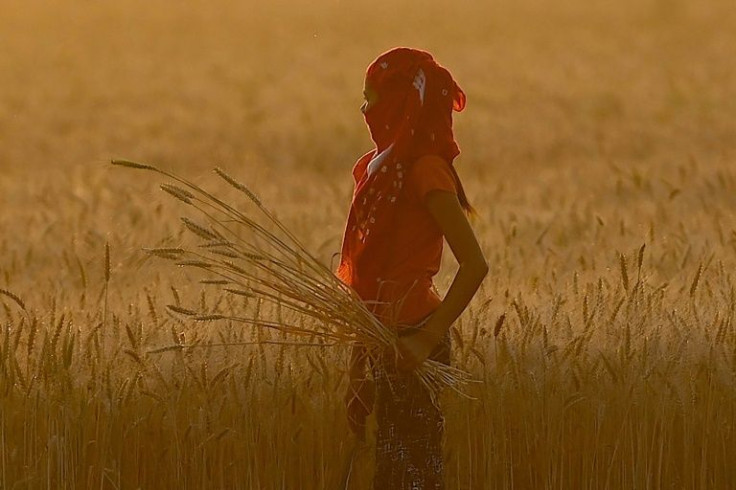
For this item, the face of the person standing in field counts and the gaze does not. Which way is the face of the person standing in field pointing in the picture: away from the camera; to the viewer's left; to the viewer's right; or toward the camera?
to the viewer's left

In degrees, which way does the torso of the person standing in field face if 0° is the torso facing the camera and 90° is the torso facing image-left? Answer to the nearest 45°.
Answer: approximately 90°
